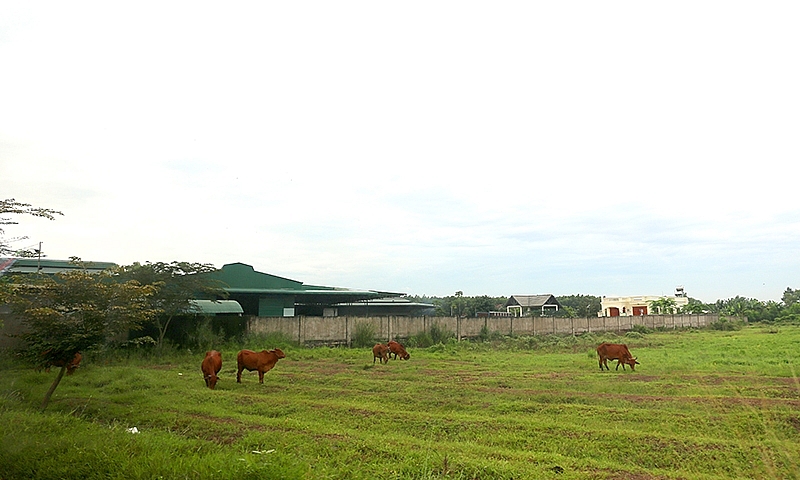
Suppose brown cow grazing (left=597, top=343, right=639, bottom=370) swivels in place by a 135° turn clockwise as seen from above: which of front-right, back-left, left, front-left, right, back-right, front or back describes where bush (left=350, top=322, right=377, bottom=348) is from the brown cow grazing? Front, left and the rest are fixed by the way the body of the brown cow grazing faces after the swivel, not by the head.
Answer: right

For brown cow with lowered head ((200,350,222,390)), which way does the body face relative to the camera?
toward the camera

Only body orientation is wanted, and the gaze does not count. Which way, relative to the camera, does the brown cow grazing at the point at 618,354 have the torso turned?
to the viewer's right

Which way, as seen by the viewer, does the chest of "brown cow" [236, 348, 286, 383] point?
to the viewer's right

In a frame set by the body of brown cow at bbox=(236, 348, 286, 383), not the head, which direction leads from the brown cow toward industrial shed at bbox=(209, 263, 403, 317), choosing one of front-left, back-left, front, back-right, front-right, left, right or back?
left

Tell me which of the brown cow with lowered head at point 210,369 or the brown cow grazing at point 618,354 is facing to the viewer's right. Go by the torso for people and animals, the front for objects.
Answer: the brown cow grazing

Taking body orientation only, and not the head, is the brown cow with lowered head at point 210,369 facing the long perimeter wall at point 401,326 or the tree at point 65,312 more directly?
the tree

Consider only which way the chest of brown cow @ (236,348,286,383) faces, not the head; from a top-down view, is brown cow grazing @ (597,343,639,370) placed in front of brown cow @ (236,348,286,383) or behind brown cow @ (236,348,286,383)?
in front
